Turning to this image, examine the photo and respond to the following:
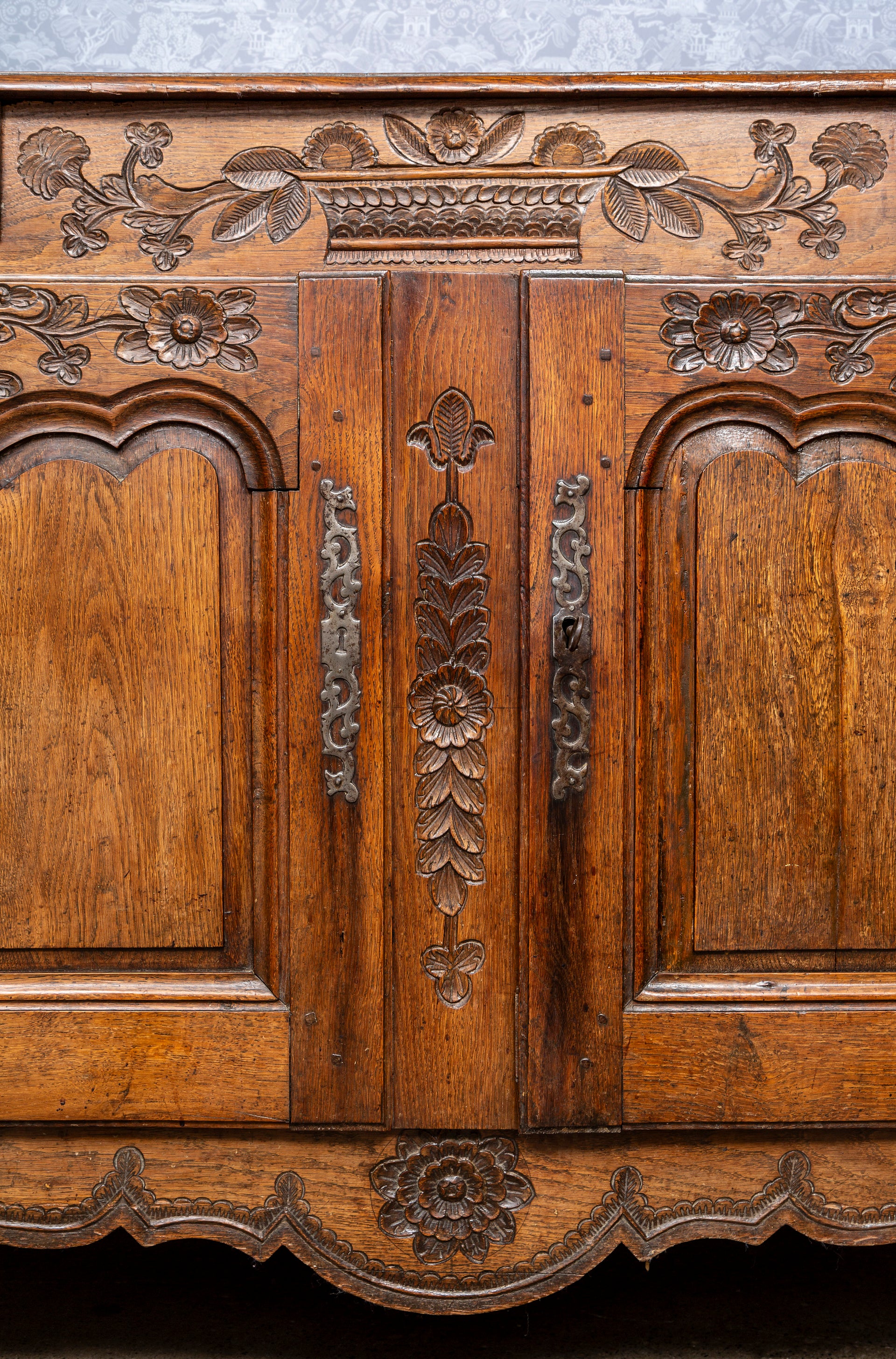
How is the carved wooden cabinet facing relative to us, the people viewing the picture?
facing the viewer
